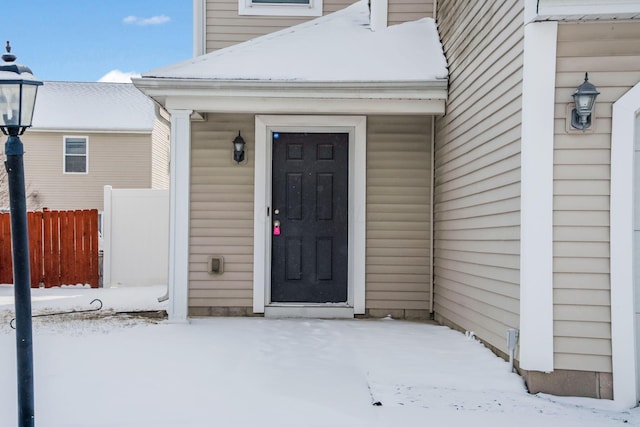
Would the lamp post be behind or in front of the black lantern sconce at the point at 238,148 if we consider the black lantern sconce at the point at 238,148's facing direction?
in front

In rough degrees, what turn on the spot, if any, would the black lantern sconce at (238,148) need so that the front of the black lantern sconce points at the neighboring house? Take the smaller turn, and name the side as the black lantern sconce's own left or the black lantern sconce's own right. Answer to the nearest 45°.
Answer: approximately 180°

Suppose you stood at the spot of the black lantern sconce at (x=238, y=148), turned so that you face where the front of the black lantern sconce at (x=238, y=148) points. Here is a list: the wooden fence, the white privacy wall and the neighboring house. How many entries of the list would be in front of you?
0

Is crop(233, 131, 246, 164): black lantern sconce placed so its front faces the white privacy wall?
no

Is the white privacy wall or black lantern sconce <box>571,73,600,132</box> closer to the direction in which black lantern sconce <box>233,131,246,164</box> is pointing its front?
the black lantern sconce

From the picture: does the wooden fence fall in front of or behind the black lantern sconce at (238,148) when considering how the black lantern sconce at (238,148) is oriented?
behind

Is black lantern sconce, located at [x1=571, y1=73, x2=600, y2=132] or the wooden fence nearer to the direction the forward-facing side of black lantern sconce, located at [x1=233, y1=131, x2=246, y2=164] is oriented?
the black lantern sconce

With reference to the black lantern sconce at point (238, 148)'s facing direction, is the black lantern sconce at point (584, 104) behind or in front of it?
in front

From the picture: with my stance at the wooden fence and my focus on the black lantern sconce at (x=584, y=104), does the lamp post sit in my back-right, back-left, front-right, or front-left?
front-right

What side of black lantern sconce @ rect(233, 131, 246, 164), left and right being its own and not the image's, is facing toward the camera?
front
